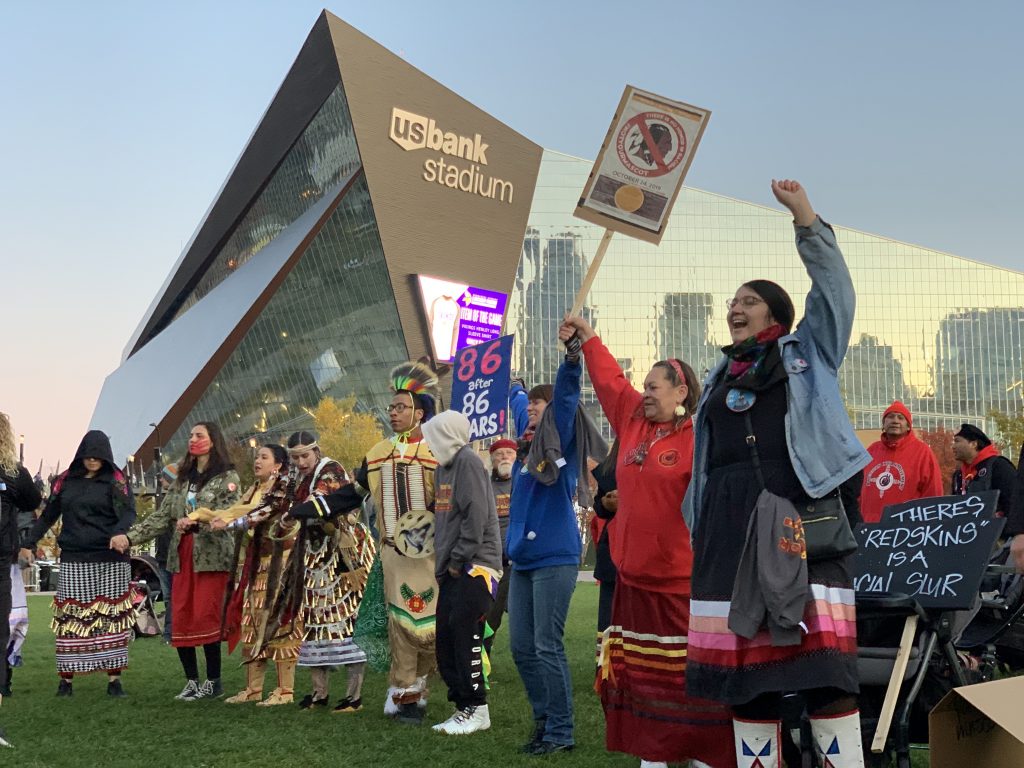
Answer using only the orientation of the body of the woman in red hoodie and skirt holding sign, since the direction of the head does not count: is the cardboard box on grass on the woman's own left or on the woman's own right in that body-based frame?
on the woman's own left

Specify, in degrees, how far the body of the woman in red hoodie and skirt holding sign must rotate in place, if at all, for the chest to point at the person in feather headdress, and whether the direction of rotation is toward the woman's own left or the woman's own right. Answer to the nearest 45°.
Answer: approximately 90° to the woman's own right

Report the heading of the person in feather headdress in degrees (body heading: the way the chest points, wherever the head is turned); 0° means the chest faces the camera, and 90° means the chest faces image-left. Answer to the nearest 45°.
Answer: approximately 45°

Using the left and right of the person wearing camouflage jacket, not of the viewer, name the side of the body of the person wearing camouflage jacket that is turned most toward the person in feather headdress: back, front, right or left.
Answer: left

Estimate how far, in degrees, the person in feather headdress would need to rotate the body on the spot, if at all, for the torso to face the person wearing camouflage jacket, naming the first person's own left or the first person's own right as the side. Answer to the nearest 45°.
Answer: approximately 90° to the first person's own right

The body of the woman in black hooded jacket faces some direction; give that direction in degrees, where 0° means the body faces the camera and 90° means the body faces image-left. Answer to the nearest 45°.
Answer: approximately 0°

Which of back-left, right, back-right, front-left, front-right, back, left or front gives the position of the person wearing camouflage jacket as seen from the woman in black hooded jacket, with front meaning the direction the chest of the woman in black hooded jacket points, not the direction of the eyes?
front-left

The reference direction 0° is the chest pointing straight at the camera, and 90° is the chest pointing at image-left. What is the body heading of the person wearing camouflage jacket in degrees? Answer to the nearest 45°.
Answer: approximately 45°
